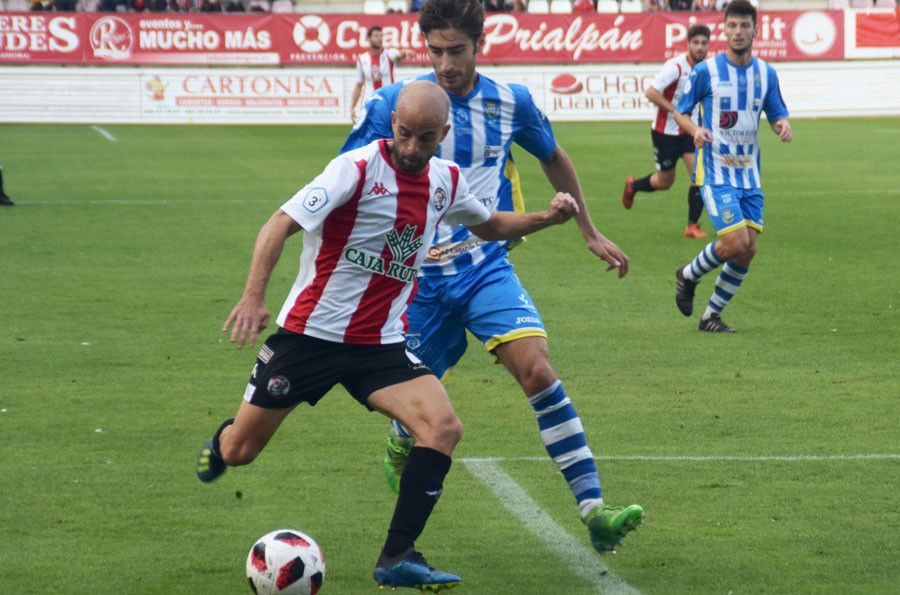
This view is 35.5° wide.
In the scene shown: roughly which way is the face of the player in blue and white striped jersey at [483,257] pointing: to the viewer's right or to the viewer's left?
to the viewer's left

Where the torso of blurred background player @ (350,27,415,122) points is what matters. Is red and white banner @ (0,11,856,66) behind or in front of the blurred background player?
behind

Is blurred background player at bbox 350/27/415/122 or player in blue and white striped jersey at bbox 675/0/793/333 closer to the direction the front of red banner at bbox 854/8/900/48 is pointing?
the player in blue and white striped jersey

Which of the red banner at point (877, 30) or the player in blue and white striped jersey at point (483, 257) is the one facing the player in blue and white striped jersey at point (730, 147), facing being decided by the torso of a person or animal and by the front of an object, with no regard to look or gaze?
the red banner

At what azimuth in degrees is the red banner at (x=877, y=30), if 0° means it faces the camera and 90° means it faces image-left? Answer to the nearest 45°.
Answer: approximately 0°

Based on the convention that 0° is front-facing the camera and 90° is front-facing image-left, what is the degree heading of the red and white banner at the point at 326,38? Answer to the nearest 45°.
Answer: approximately 0°

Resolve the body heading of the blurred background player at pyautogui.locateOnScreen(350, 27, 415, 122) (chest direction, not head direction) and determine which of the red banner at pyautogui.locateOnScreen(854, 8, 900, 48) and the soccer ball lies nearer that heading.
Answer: the soccer ball
